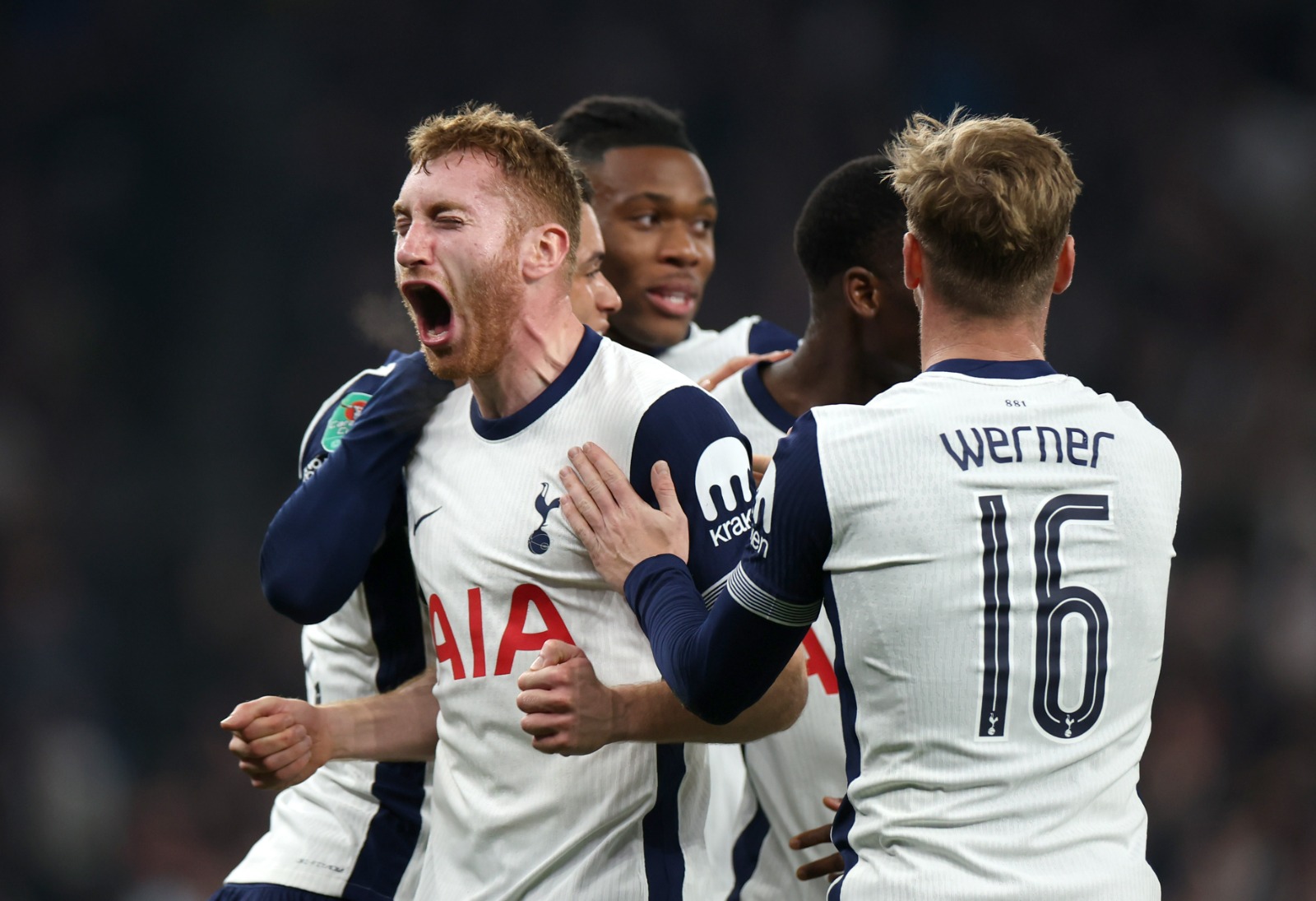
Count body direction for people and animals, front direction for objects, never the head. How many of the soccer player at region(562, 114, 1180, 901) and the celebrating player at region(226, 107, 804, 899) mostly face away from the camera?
1

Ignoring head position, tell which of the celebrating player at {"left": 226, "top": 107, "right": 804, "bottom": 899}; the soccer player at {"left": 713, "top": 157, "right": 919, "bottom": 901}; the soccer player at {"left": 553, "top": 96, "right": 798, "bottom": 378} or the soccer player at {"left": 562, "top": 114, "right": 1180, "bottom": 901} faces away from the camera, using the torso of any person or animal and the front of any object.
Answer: the soccer player at {"left": 562, "top": 114, "right": 1180, "bottom": 901}

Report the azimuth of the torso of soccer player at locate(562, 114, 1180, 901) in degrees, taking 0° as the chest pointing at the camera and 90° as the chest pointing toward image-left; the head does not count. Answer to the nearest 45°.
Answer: approximately 180°

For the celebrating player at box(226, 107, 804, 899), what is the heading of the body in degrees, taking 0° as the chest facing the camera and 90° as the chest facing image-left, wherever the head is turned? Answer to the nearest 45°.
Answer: approximately 45°

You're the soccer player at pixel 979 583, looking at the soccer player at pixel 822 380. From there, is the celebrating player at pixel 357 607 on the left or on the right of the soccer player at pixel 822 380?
left

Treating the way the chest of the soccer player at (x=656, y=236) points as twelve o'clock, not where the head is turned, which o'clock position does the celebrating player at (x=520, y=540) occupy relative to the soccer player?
The celebrating player is roughly at 2 o'clock from the soccer player.

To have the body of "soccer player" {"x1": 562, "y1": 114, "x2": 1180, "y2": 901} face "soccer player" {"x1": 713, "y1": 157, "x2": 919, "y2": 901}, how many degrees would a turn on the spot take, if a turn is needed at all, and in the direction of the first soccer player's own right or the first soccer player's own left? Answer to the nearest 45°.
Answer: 0° — they already face them
